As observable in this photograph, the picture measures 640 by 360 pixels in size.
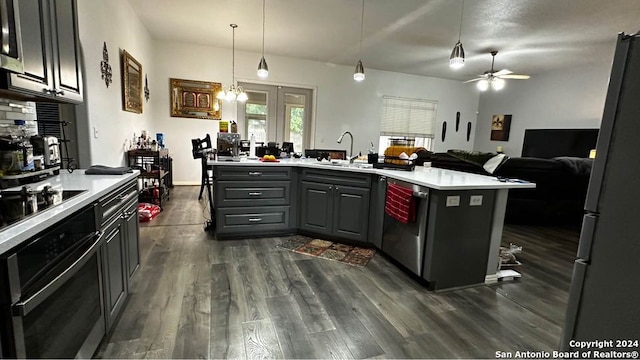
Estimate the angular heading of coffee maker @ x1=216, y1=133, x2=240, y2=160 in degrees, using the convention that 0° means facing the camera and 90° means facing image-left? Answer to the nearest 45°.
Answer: approximately 0°

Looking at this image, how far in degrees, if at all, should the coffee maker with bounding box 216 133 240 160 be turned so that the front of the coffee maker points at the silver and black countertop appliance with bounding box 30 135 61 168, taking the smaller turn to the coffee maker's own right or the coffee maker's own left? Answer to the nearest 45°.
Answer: approximately 45° to the coffee maker's own right

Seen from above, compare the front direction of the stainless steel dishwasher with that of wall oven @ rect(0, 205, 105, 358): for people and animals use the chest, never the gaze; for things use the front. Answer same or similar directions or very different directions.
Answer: very different directions

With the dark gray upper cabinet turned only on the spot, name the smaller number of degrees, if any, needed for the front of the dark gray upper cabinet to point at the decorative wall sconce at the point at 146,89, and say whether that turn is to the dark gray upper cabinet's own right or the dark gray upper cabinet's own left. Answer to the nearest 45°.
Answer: approximately 135° to the dark gray upper cabinet's own left

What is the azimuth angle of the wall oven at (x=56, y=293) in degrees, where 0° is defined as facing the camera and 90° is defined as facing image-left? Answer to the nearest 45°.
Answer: approximately 315°

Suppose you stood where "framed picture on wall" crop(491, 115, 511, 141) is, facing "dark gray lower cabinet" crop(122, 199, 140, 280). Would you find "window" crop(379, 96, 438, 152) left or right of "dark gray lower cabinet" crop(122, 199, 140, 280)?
right

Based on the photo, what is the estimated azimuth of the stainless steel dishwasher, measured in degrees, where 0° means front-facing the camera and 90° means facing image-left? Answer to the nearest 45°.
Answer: approximately 45°

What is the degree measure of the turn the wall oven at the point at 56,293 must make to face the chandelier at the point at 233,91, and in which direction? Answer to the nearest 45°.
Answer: approximately 90° to its left

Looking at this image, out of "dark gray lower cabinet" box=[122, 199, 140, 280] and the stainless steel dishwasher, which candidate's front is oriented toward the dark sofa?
the dark gray lower cabinet

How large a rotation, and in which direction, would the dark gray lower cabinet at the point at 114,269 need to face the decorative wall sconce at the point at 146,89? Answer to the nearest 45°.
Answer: approximately 90° to its left

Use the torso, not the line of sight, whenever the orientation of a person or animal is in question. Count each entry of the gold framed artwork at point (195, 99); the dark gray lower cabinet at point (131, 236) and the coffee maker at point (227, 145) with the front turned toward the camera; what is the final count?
2

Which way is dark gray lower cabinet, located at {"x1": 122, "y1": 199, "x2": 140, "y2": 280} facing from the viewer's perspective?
to the viewer's right
